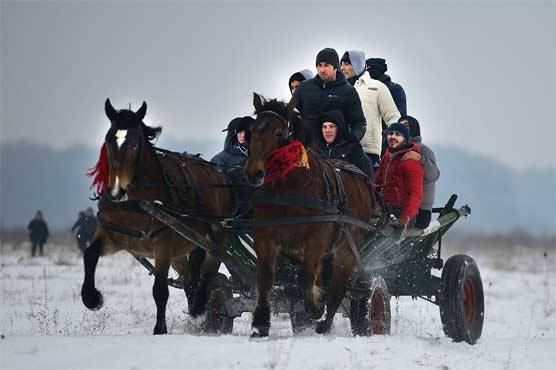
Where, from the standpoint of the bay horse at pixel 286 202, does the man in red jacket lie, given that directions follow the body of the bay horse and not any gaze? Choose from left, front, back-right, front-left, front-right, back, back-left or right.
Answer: back

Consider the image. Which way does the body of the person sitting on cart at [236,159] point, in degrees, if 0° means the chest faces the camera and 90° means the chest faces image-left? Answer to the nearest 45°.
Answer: approximately 315°

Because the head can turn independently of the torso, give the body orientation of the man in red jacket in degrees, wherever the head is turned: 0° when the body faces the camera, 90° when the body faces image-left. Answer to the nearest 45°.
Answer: approximately 45°

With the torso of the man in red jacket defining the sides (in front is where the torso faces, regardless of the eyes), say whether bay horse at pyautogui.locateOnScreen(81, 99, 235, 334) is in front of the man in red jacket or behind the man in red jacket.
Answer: in front

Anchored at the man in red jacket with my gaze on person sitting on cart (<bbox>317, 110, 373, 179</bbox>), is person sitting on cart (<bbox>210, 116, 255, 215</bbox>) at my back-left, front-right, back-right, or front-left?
front-right

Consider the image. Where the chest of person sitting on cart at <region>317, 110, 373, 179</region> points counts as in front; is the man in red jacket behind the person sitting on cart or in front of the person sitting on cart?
behind

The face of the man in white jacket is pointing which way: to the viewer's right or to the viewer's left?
to the viewer's left

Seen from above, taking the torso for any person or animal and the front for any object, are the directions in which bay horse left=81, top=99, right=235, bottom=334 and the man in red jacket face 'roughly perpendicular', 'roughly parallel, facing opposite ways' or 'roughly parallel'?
roughly parallel

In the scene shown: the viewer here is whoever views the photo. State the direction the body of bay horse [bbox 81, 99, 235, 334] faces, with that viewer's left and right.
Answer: facing the viewer and to the left of the viewer

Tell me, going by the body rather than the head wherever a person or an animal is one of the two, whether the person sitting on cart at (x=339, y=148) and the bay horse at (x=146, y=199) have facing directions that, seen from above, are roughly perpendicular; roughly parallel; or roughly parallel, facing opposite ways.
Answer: roughly parallel
